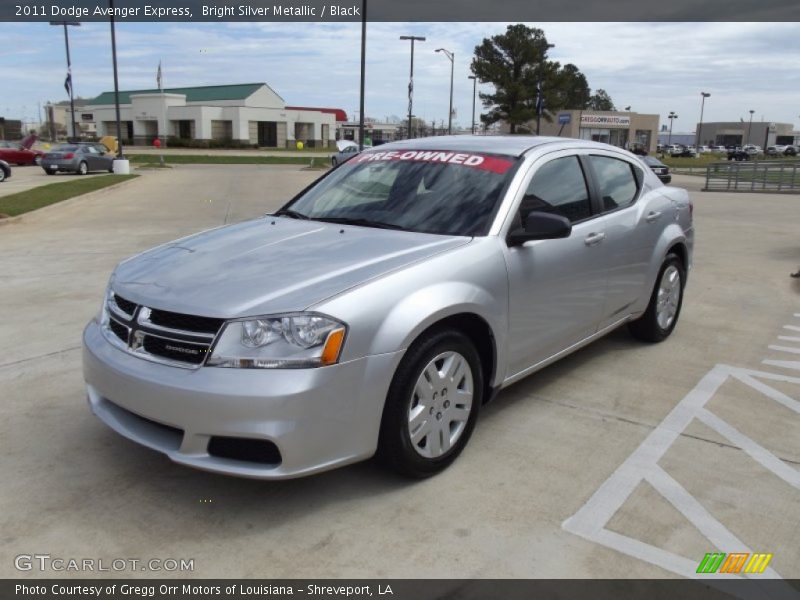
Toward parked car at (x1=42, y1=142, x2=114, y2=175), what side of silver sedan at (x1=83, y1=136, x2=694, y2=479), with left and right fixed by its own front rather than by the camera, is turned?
right

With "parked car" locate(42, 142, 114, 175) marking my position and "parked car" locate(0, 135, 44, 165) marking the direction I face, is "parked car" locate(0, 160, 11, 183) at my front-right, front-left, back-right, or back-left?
back-left

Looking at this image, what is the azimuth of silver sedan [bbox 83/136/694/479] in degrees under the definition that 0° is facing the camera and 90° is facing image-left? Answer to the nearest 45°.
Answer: approximately 45°

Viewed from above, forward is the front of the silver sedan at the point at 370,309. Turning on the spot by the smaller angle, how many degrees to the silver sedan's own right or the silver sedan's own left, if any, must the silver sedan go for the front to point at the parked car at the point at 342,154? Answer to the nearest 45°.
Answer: approximately 135° to the silver sedan's own right

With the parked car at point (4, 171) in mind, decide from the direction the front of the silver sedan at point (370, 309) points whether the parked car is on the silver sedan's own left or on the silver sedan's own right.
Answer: on the silver sedan's own right

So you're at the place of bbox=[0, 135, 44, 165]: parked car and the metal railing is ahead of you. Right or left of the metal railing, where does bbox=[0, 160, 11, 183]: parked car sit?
right
